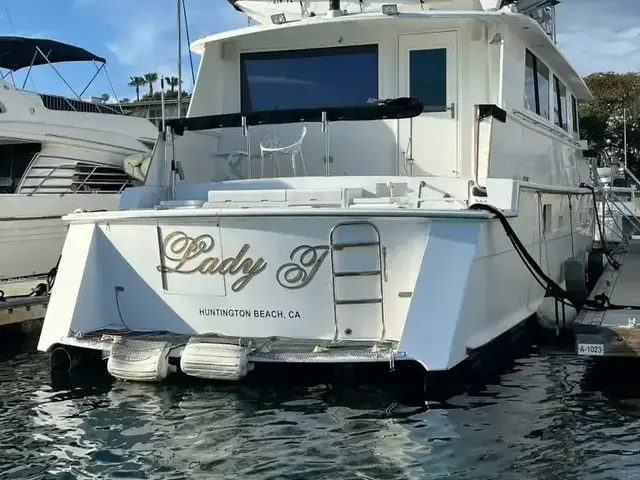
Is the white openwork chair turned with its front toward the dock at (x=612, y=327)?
no

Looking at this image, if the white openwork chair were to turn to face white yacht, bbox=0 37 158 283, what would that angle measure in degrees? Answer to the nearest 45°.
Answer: approximately 45° to its right
